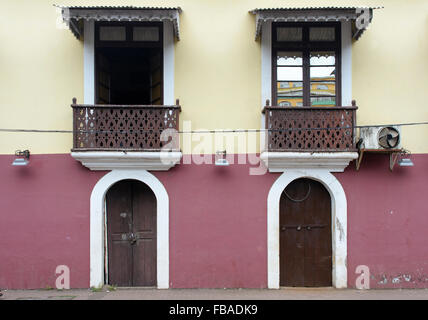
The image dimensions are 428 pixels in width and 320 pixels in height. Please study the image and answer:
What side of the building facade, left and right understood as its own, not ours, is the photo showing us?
front
